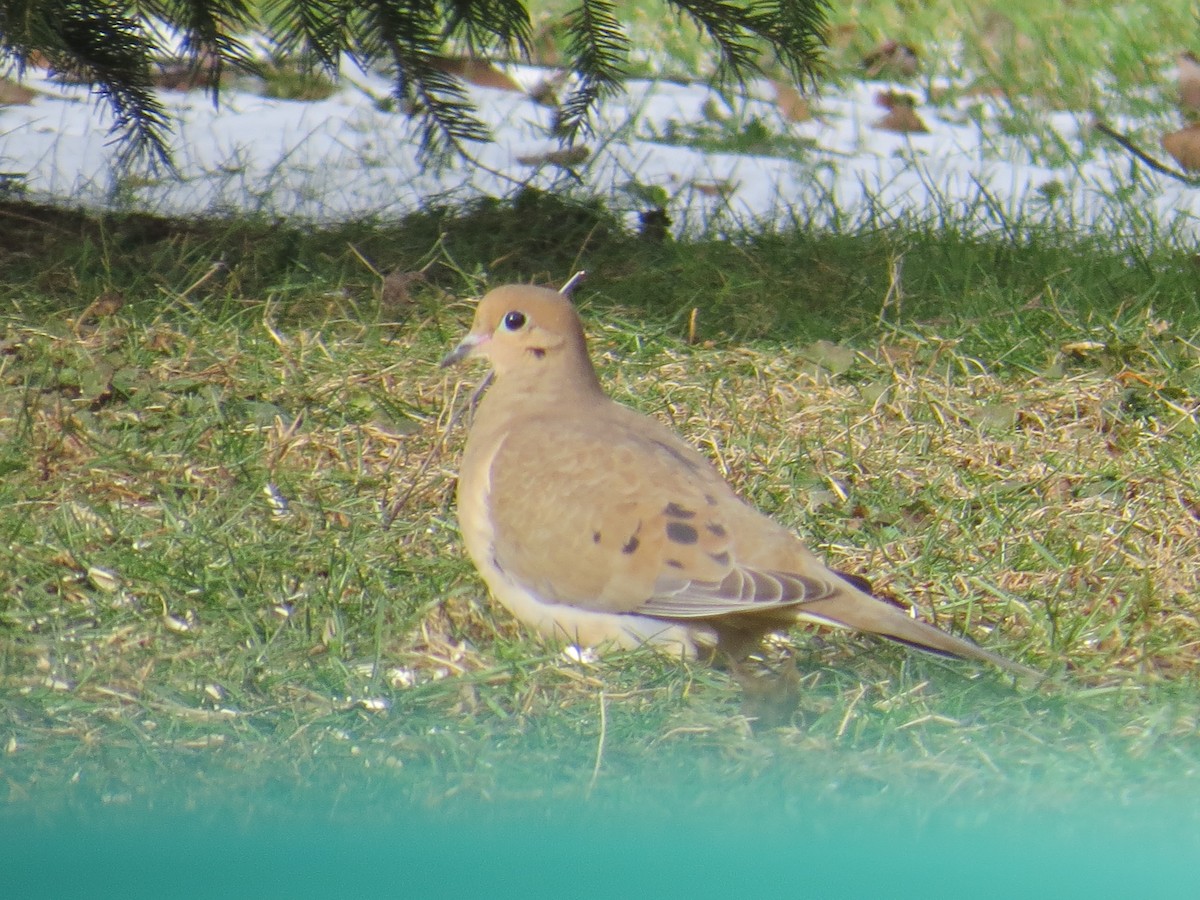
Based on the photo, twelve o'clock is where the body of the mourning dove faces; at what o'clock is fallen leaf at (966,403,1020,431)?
The fallen leaf is roughly at 4 o'clock from the mourning dove.

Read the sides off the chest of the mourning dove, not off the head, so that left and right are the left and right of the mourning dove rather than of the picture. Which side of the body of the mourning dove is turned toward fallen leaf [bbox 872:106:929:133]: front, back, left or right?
right

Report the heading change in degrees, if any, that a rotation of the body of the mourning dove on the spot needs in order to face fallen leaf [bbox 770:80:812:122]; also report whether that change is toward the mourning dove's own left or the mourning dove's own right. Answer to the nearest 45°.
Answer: approximately 90° to the mourning dove's own right

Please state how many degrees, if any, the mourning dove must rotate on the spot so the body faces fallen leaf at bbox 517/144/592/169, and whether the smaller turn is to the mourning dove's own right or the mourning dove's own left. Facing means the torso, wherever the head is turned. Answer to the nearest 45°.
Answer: approximately 90° to the mourning dove's own right

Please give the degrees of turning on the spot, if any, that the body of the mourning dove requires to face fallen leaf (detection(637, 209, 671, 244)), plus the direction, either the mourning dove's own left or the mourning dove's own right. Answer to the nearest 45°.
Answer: approximately 90° to the mourning dove's own right

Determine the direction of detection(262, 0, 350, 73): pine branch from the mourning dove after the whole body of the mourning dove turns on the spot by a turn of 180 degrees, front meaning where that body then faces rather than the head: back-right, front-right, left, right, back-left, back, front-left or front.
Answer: back-left

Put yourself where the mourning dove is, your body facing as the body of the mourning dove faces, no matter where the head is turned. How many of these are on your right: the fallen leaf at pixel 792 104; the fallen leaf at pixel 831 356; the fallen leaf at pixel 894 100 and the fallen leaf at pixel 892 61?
4

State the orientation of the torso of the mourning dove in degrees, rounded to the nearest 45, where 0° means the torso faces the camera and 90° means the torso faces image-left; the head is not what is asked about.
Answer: approximately 90°

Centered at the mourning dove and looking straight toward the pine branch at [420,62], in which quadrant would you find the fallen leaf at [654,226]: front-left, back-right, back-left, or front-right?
front-right

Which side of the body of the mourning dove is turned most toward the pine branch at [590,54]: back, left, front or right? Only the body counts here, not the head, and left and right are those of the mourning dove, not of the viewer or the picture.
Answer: right

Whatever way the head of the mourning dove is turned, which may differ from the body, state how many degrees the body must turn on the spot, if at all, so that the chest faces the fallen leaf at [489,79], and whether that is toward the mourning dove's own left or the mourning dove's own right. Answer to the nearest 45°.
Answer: approximately 90° to the mourning dove's own right

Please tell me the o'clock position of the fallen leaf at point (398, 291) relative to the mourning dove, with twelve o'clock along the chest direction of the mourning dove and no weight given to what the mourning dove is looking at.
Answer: The fallen leaf is roughly at 2 o'clock from the mourning dove.
